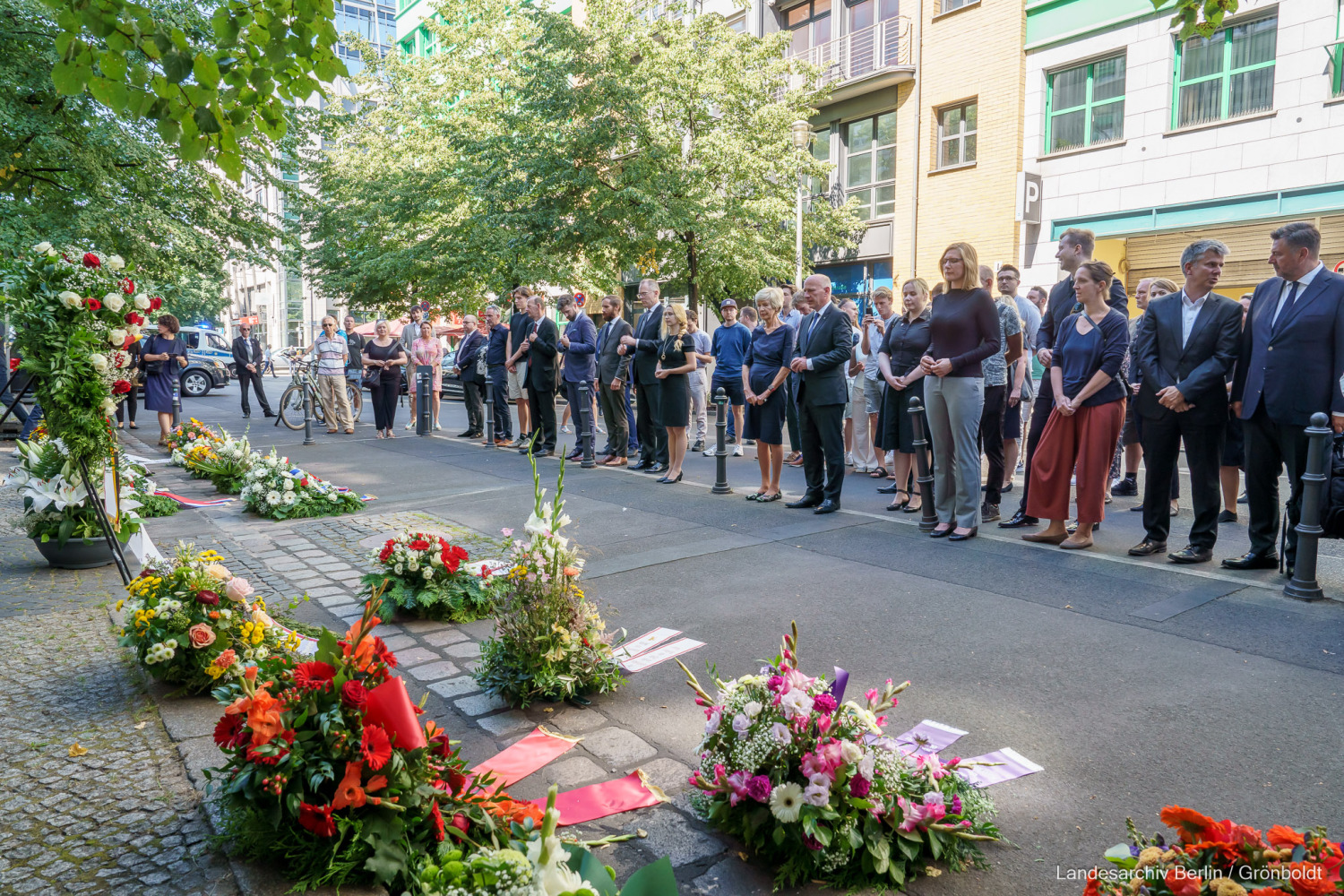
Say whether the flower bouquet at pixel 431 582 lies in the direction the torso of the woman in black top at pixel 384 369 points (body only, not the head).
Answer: yes

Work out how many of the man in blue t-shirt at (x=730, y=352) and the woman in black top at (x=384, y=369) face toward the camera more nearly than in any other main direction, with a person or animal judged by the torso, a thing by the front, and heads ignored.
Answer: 2

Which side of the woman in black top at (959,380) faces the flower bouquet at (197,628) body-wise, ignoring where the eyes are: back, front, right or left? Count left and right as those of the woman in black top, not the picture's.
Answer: front

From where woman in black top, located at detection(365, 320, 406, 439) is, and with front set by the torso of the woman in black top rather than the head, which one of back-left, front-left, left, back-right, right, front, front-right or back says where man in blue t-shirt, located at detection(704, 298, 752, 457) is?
front-left

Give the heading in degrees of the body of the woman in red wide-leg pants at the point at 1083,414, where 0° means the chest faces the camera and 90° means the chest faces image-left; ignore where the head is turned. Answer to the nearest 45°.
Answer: approximately 45°

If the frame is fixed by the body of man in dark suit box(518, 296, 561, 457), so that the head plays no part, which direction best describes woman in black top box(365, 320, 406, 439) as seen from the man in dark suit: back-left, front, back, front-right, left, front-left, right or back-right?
right

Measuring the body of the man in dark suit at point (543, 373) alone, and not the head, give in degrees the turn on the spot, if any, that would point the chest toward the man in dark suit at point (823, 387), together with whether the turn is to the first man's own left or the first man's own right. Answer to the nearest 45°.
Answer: approximately 90° to the first man's own left

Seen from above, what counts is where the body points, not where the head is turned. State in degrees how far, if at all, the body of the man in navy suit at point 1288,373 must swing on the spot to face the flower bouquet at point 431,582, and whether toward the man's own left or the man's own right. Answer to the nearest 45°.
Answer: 0° — they already face it

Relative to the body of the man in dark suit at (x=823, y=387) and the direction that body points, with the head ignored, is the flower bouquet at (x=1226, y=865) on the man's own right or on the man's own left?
on the man's own left

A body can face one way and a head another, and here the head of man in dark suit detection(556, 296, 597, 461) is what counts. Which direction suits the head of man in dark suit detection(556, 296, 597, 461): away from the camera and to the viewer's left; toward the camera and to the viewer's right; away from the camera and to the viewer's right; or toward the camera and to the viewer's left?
toward the camera and to the viewer's left

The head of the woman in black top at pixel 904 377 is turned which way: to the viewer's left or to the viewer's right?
to the viewer's left
